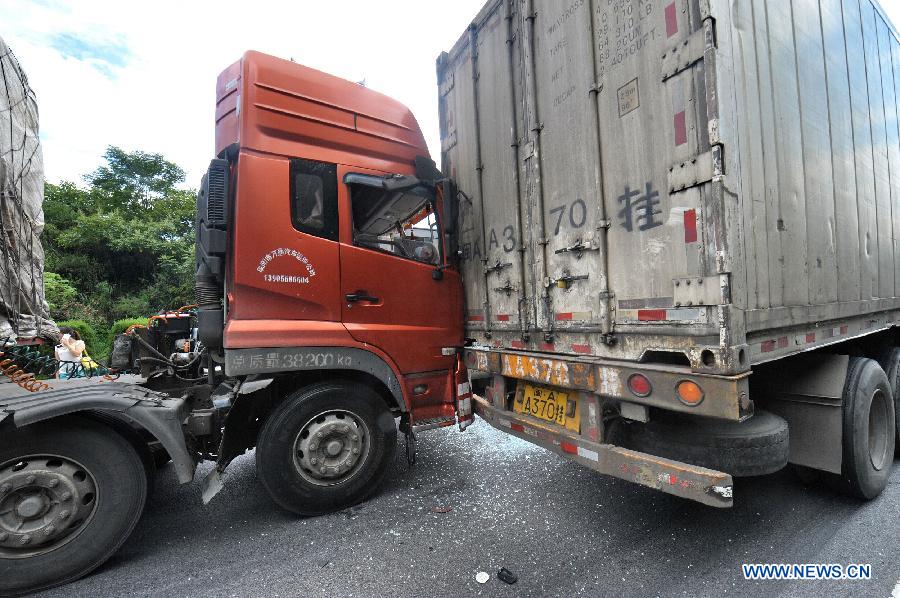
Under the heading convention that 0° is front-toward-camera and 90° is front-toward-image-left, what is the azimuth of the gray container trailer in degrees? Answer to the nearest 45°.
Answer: approximately 225°

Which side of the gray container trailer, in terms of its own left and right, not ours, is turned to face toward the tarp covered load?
back

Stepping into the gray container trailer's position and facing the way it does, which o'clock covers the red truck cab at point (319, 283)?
The red truck cab is roughly at 7 o'clock from the gray container trailer.

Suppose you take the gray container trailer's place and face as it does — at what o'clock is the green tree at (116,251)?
The green tree is roughly at 8 o'clock from the gray container trailer.
